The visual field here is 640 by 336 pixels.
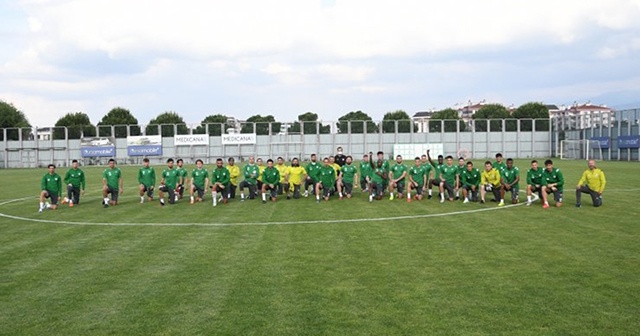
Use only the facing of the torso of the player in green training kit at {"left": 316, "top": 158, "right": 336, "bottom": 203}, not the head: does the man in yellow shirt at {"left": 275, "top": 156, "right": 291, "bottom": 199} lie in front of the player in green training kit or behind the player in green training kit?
behind

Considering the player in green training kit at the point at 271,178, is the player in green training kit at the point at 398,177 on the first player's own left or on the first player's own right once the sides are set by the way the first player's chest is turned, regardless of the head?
on the first player's own left

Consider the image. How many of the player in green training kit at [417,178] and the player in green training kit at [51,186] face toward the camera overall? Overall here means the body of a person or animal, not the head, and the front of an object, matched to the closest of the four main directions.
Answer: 2

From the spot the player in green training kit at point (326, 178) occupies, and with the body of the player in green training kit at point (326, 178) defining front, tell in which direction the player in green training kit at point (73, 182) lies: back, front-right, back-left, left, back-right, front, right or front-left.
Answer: right

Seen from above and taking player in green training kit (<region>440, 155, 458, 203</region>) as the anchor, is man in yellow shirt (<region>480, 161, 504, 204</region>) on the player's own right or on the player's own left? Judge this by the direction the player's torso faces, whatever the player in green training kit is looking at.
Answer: on the player's own left

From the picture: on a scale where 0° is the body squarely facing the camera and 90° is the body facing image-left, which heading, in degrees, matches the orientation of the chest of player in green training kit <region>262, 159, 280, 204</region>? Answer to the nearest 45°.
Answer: approximately 0°

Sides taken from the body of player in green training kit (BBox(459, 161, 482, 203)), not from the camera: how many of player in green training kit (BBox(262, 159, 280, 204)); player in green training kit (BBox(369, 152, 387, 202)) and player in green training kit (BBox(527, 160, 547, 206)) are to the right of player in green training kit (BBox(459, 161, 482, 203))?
2

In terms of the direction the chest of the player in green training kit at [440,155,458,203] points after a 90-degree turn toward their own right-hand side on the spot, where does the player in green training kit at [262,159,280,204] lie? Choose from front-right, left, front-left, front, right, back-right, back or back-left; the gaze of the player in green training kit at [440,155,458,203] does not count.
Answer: front

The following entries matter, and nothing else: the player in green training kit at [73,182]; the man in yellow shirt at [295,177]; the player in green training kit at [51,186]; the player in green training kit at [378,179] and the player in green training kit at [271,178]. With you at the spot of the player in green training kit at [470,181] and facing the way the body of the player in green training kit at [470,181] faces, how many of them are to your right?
5
